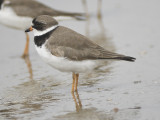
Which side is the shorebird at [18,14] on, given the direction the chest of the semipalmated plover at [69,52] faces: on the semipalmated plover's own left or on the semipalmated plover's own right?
on the semipalmated plover's own right

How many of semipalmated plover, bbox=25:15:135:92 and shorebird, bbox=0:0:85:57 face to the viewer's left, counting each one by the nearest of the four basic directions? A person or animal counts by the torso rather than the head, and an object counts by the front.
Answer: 2

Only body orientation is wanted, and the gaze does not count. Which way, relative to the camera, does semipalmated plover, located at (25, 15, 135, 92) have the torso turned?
to the viewer's left

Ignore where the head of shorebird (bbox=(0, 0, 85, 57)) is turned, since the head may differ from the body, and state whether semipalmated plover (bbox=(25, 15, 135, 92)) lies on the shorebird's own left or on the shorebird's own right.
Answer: on the shorebird's own left

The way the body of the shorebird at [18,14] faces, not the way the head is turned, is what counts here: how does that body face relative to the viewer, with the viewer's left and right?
facing to the left of the viewer
